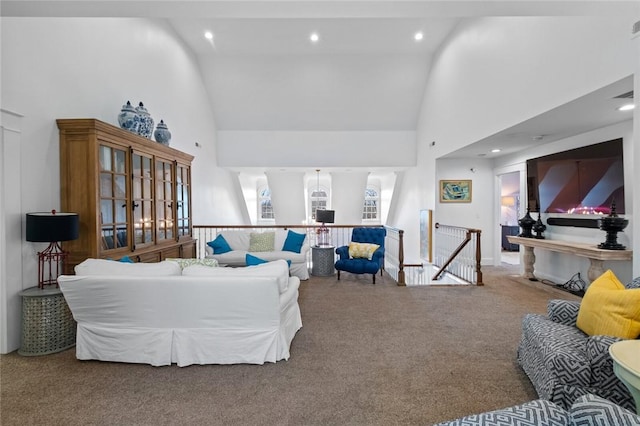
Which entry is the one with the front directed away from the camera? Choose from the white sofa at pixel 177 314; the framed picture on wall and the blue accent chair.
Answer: the white sofa

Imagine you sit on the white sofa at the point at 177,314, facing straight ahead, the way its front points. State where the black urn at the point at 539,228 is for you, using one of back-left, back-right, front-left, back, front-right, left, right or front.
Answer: right

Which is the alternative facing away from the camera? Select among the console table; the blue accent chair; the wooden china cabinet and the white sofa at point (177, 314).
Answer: the white sofa

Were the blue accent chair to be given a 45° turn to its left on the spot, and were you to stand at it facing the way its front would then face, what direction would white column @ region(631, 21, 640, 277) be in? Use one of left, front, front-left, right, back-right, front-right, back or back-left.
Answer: front-left

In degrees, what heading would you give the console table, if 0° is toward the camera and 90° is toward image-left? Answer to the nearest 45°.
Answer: approximately 45°

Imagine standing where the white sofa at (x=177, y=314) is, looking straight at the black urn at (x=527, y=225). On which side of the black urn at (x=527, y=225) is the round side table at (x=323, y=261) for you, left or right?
left

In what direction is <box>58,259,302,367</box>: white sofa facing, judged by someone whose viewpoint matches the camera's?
facing away from the viewer

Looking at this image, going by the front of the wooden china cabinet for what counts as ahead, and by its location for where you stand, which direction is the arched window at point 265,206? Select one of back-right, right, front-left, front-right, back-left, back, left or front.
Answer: left

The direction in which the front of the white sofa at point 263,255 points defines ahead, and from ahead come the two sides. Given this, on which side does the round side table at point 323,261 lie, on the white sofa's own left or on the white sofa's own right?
on the white sofa's own left

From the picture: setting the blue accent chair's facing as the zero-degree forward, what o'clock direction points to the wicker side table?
The wicker side table is roughly at 12 o'clock from the blue accent chair.

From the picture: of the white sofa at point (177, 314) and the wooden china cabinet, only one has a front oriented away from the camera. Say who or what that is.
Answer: the white sofa

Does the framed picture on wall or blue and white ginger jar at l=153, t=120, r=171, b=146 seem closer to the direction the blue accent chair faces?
the blue and white ginger jar

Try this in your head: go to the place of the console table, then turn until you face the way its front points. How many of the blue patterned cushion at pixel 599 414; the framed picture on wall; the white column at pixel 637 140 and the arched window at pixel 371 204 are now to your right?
2

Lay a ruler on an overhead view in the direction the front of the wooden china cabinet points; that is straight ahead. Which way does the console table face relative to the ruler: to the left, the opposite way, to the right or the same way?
the opposite way
